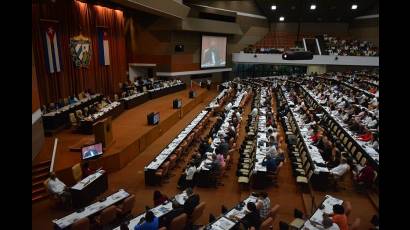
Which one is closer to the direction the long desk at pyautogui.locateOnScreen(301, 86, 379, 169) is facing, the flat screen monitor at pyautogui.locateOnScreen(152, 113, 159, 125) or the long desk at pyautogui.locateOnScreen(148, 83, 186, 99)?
the flat screen monitor

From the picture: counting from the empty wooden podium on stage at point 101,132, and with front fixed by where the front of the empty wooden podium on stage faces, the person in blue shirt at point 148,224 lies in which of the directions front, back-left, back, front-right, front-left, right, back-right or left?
front-right

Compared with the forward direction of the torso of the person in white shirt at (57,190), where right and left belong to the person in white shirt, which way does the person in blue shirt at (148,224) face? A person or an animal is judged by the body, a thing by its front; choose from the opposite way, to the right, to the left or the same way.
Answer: the opposite way

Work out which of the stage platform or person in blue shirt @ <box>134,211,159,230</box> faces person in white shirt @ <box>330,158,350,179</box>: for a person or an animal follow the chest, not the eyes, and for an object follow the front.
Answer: the stage platform

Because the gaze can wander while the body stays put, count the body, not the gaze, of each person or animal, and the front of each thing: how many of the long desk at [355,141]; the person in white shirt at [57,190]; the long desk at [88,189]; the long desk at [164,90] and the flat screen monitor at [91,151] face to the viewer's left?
1

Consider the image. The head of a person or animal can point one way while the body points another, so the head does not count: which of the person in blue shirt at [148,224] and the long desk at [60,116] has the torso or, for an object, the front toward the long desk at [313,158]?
the long desk at [60,116]

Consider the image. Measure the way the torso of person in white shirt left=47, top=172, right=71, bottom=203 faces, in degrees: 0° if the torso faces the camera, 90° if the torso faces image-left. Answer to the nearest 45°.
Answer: approximately 315°

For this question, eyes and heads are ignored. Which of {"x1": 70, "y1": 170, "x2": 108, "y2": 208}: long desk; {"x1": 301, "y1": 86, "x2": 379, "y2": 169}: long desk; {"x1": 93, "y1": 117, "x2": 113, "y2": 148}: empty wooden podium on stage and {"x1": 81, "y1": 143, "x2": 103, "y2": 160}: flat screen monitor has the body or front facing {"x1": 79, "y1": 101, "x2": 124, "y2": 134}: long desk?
{"x1": 301, "y1": 86, "x2": 379, "y2": 169}: long desk

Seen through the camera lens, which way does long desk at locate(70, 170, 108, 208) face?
facing the viewer and to the right of the viewer

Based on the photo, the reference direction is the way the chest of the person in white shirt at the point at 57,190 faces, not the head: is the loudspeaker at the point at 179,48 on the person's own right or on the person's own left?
on the person's own left

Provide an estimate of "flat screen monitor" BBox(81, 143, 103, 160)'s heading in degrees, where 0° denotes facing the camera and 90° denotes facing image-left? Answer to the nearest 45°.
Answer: approximately 315°

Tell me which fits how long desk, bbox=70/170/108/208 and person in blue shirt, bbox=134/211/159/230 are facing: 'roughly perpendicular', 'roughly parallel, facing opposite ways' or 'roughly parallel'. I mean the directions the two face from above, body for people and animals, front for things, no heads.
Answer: roughly parallel, facing opposite ways

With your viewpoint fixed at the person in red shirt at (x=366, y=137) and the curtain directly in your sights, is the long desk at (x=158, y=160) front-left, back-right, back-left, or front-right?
front-left

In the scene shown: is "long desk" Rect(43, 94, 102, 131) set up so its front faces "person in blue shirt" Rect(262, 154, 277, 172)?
yes

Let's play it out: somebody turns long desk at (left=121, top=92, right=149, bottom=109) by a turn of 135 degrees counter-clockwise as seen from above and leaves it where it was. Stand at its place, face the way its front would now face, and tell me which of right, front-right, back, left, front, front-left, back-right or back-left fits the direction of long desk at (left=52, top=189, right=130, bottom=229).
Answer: back
